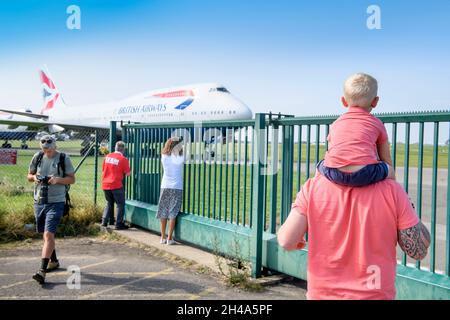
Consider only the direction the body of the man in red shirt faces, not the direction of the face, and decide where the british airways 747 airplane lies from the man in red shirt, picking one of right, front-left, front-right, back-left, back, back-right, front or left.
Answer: front-left

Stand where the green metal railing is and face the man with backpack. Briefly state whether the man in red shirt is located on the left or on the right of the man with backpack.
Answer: right

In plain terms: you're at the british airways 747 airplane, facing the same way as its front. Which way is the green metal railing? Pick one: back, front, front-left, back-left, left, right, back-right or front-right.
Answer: front-right

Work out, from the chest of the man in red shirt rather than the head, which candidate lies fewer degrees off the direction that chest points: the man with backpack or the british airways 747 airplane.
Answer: the british airways 747 airplane

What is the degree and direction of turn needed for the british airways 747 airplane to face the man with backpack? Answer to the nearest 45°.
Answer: approximately 45° to its right

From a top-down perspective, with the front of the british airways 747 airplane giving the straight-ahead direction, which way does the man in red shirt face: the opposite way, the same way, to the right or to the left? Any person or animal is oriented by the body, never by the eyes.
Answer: to the left

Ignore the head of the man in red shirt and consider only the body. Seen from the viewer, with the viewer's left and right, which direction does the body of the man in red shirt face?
facing away from the viewer and to the right of the viewer

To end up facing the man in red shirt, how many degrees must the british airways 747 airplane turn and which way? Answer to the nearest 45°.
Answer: approximately 45° to its right

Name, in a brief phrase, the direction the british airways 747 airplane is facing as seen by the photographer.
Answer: facing the viewer and to the right of the viewer

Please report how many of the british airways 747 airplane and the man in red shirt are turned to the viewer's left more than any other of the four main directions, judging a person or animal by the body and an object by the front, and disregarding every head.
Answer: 0
